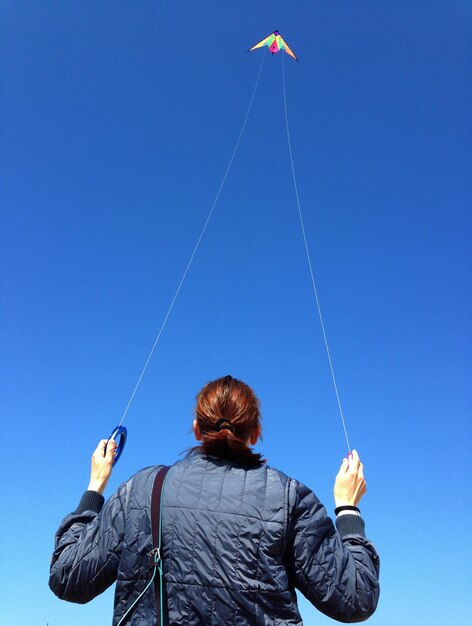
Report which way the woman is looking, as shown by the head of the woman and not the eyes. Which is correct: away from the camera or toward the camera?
away from the camera

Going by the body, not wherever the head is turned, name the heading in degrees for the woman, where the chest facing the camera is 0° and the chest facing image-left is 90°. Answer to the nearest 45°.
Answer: approximately 180°
